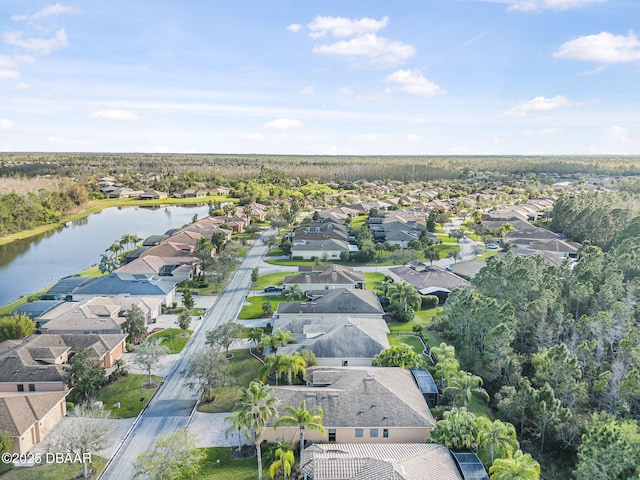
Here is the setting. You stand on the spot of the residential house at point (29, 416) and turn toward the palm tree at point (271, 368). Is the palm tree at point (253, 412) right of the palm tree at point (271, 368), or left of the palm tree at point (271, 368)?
right

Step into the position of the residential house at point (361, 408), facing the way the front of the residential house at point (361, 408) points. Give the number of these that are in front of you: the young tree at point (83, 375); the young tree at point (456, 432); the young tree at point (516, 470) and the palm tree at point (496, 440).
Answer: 1

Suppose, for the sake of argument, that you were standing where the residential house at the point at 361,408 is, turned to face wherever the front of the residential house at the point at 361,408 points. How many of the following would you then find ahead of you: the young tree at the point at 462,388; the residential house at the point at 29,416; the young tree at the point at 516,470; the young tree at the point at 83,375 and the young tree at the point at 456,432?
2

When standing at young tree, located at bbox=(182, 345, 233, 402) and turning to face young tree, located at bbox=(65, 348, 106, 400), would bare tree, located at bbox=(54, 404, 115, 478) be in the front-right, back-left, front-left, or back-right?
front-left

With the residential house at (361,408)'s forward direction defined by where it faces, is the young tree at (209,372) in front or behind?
in front

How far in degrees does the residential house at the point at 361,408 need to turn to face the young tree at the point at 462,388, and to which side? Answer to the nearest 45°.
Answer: approximately 180°

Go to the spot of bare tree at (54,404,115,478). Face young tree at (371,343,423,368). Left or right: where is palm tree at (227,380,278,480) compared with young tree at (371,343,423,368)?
right

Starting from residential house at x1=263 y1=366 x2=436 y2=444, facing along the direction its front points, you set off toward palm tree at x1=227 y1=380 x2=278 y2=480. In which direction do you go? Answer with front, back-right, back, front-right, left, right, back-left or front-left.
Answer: front-left

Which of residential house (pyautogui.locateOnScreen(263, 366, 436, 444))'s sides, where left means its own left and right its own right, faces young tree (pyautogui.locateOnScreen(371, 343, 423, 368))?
right

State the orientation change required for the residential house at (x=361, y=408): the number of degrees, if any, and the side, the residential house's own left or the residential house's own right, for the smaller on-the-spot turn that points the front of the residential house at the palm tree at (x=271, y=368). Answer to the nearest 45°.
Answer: approximately 45° to the residential house's own right

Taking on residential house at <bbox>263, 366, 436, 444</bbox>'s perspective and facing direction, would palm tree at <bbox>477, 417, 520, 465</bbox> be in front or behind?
behind

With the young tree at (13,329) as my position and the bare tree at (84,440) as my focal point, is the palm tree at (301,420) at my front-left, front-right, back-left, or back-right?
front-left

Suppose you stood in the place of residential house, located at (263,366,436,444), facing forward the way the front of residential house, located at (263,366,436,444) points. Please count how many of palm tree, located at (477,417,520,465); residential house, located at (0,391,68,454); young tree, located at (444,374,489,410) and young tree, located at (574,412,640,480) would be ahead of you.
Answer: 1

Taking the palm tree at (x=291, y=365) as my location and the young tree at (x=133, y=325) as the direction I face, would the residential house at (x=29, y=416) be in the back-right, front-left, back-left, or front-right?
front-left

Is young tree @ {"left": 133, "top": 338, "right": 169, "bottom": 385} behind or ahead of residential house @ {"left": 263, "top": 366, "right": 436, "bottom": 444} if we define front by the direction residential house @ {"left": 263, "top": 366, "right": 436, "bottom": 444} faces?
ahead

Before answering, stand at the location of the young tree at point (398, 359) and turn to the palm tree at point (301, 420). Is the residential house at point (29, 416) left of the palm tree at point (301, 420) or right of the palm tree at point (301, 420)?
right

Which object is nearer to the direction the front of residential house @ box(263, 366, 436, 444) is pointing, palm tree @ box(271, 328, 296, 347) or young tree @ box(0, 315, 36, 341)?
the young tree

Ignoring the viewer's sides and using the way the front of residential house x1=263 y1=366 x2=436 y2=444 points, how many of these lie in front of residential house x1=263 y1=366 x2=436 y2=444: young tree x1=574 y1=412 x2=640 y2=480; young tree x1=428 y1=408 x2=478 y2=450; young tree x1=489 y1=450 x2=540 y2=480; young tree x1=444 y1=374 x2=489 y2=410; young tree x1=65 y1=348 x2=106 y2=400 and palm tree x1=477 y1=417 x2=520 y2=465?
1

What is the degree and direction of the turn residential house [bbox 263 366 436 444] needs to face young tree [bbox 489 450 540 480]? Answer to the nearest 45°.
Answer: approximately 135° to its left

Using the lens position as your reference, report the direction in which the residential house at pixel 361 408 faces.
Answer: facing to the left of the viewer

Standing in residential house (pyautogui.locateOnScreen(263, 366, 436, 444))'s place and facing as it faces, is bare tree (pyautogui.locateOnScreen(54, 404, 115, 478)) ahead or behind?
ahead
